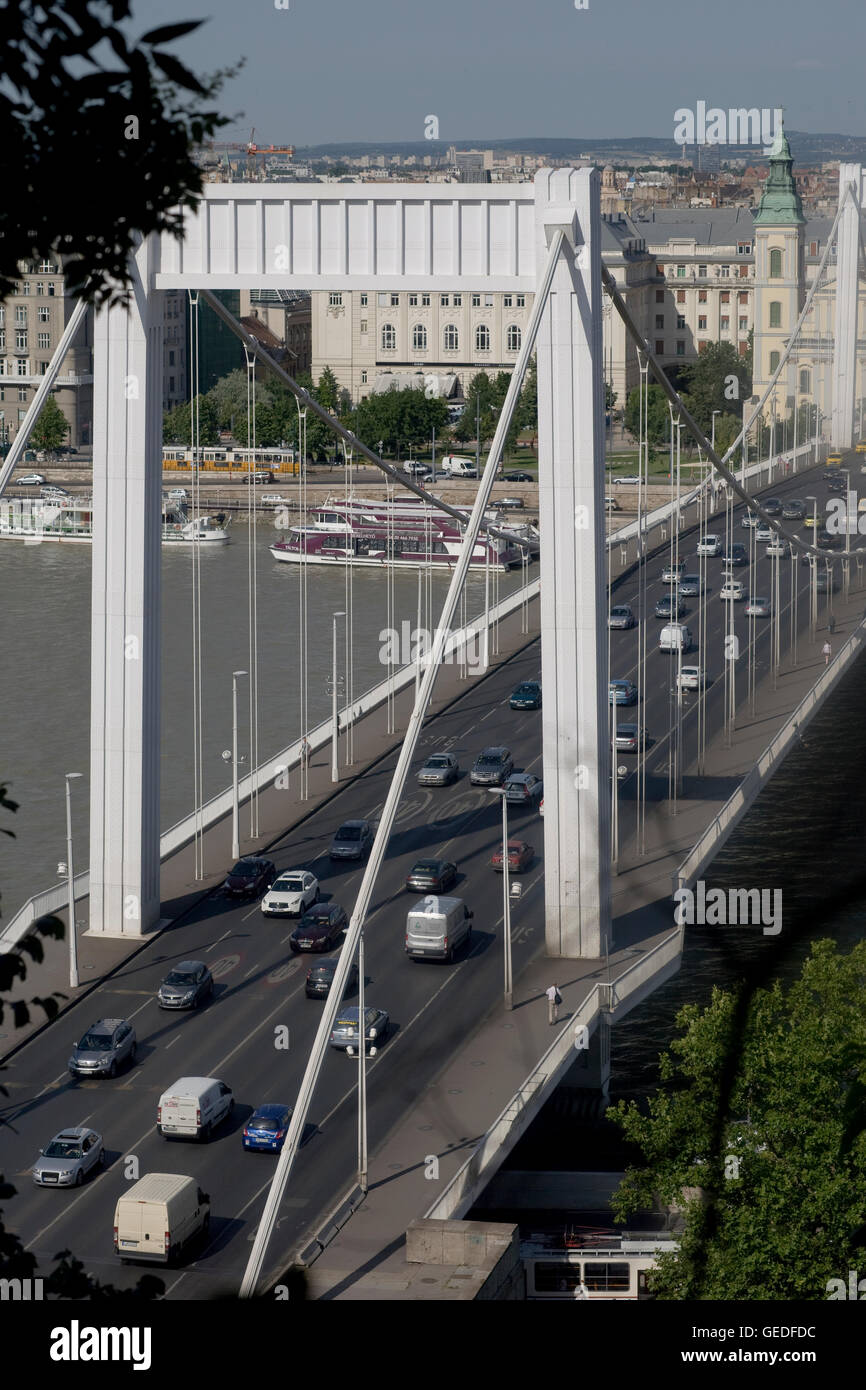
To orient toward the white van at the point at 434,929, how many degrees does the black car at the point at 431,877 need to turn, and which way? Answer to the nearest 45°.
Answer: approximately 135° to its right

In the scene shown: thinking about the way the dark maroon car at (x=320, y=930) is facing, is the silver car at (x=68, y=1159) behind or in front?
in front

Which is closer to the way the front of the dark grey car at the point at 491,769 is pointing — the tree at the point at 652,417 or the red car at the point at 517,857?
the red car

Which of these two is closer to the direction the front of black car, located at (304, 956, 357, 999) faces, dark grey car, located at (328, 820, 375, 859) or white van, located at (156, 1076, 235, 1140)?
the dark grey car

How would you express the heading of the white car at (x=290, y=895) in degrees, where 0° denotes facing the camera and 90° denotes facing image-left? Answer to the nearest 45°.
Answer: approximately 45°

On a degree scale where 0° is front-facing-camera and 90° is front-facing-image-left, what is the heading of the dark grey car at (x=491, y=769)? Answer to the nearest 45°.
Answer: approximately 45°

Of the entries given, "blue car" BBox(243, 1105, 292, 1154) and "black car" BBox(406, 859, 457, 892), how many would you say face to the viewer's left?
0

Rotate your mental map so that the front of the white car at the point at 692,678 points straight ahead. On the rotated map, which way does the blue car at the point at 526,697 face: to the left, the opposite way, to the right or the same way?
the opposite way

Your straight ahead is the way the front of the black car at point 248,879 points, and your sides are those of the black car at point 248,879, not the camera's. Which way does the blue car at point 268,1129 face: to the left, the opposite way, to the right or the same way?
the opposite way
